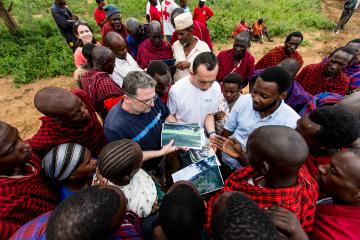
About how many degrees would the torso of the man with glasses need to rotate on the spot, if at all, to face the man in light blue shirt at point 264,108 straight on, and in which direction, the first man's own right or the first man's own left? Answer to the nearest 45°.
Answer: approximately 45° to the first man's own left

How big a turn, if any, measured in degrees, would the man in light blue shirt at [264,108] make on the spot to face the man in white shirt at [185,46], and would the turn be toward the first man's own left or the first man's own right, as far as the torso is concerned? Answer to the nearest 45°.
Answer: approximately 90° to the first man's own right

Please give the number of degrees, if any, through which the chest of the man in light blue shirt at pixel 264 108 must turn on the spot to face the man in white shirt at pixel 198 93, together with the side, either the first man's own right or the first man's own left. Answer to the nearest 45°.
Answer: approximately 45° to the first man's own right

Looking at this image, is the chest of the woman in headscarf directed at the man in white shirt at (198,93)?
yes

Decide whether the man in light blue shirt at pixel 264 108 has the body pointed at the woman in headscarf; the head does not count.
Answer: yes

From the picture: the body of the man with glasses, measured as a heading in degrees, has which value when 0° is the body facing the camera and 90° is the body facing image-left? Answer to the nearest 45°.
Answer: approximately 315°

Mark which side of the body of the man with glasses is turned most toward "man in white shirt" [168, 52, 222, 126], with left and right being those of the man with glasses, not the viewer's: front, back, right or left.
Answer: left

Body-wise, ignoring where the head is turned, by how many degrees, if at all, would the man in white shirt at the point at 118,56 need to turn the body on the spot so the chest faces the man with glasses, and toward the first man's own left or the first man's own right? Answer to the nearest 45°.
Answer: approximately 45° to the first man's own right

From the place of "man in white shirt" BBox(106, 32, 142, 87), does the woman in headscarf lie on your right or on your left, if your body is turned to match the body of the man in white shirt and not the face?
on your right

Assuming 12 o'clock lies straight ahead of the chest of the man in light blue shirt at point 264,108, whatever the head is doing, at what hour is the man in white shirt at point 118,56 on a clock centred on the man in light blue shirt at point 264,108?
the man in white shirt at point 118,56 is roughly at 2 o'clock from the man in light blue shirt at point 264,108.

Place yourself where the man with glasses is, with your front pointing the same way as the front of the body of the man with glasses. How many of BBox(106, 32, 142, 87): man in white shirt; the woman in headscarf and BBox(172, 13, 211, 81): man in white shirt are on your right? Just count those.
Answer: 1

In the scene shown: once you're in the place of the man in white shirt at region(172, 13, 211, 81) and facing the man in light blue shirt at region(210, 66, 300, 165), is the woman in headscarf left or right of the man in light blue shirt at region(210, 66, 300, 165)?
right
